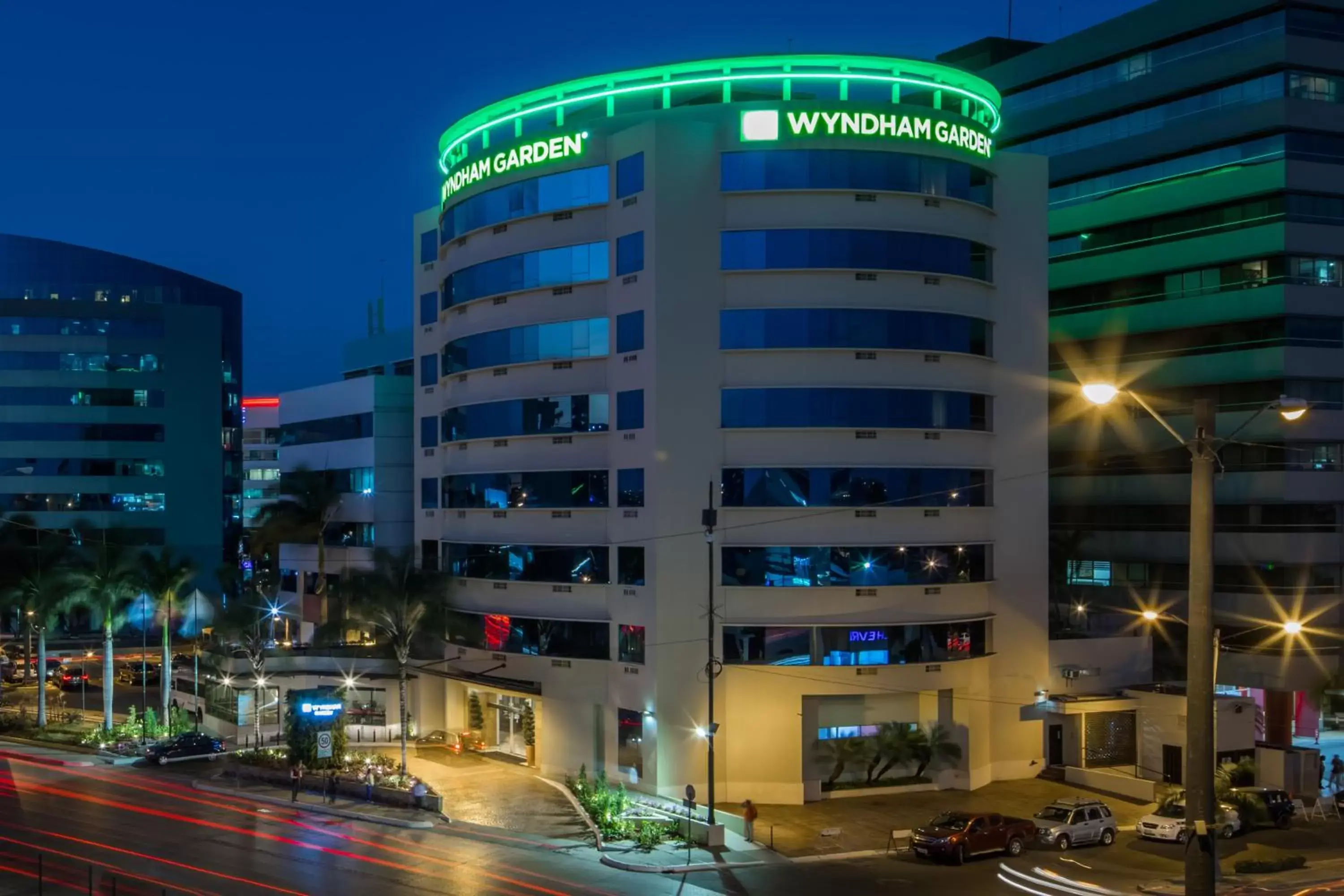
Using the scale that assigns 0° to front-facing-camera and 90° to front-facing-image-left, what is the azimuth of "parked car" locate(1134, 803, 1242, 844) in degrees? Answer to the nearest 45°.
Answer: approximately 45°

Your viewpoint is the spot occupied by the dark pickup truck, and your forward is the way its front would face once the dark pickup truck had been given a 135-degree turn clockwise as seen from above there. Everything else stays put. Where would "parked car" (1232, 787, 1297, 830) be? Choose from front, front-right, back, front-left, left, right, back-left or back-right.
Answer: front-right

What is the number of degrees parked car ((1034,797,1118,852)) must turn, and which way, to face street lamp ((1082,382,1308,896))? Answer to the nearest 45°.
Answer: approximately 45° to its left

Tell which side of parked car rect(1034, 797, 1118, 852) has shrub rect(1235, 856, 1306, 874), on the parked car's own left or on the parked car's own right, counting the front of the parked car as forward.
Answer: on the parked car's own left

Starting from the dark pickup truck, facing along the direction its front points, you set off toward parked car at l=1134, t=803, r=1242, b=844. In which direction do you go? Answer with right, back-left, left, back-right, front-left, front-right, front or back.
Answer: back

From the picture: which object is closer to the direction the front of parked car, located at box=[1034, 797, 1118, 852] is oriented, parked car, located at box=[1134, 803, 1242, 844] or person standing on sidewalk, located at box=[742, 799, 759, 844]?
the person standing on sidewalk

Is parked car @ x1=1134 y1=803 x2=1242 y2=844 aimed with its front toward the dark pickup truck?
yes

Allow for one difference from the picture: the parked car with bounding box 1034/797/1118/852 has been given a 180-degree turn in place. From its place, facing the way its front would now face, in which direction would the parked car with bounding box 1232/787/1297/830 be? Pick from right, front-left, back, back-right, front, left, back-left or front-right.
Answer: front

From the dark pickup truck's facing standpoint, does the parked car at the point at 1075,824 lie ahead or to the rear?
to the rear

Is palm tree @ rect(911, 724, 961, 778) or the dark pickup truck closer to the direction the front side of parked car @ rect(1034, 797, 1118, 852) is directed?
the dark pickup truck
